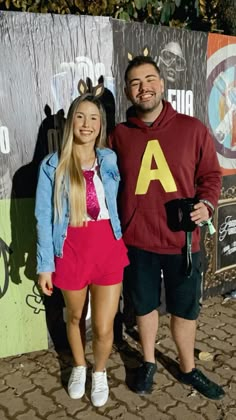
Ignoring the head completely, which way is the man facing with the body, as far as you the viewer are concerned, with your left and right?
facing the viewer

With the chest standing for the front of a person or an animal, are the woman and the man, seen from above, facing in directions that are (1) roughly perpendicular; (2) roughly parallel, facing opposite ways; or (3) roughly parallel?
roughly parallel

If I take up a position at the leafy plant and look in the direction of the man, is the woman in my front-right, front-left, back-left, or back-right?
front-right

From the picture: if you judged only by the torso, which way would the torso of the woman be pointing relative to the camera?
toward the camera
